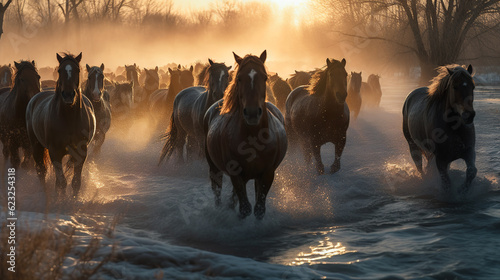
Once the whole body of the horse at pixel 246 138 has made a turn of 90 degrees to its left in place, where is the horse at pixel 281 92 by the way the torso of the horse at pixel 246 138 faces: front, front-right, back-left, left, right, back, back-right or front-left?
left

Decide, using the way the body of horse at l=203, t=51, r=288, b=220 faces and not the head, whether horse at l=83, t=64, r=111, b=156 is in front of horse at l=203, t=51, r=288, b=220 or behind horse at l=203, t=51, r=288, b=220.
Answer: behind

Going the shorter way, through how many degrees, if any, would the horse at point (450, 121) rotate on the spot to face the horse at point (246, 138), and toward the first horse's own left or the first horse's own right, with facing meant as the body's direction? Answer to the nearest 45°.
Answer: approximately 90° to the first horse's own right

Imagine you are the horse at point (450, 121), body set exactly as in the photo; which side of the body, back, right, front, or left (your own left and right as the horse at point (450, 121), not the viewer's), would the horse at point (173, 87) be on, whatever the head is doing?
back

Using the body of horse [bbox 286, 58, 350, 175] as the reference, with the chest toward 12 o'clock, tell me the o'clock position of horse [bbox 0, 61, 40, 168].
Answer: horse [bbox 0, 61, 40, 168] is roughly at 4 o'clock from horse [bbox 286, 58, 350, 175].

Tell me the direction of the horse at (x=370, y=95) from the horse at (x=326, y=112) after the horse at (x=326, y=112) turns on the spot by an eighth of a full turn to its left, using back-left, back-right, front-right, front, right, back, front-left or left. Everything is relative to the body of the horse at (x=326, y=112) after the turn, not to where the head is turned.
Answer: left

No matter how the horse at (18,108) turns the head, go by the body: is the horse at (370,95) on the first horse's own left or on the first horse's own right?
on the first horse's own left

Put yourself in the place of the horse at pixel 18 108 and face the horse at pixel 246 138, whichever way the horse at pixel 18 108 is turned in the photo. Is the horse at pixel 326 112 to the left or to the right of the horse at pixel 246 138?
left

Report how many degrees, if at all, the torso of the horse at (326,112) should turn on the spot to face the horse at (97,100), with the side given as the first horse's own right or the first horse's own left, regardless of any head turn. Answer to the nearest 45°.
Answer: approximately 135° to the first horse's own right

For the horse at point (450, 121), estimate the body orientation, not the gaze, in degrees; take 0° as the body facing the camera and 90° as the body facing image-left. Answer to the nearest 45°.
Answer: approximately 315°

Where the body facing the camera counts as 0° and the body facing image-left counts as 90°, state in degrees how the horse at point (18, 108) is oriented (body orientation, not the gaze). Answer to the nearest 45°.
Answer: approximately 315°
